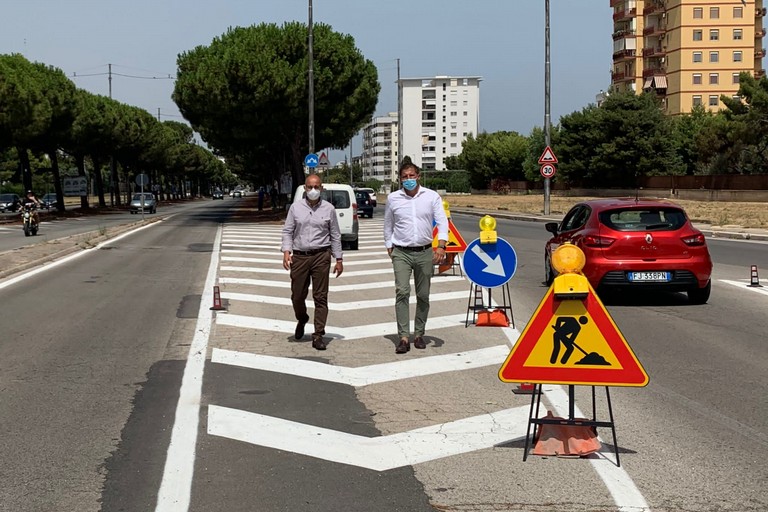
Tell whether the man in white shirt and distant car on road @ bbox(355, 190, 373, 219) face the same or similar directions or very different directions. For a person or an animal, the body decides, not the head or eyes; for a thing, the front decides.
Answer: very different directions

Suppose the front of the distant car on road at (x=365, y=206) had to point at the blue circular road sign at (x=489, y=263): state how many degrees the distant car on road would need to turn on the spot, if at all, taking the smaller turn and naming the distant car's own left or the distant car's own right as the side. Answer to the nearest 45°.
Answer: approximately 180°

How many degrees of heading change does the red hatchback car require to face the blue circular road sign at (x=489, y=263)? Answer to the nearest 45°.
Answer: approximately 90° to its left

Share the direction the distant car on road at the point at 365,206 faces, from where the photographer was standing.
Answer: facing away from the viewer

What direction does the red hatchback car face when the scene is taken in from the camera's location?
facing away from the viewer and to the left of the viewer

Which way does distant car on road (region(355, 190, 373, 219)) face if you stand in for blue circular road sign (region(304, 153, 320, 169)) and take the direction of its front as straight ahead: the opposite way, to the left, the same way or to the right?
the opposite way

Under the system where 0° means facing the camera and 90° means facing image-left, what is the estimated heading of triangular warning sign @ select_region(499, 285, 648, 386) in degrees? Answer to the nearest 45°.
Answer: approximately 0°
